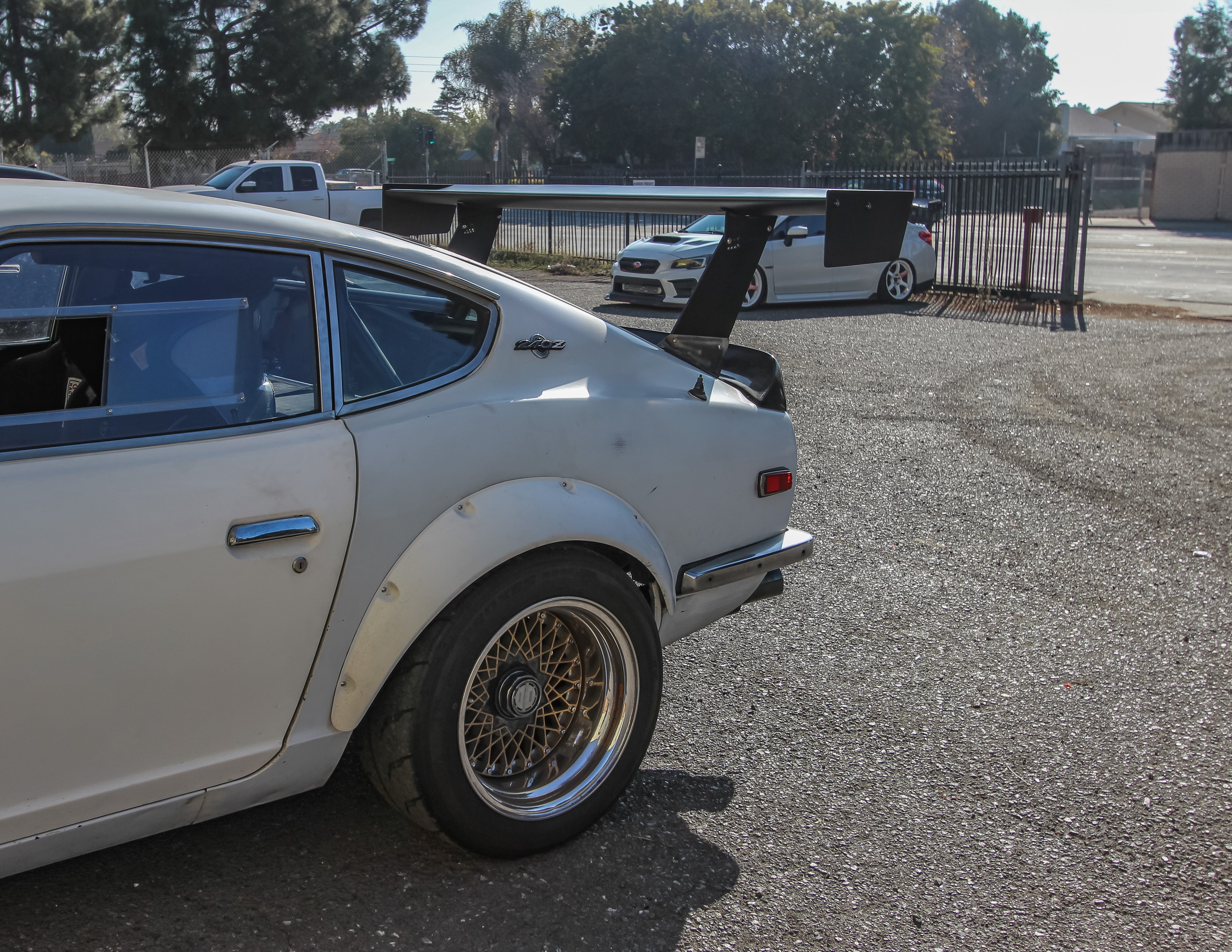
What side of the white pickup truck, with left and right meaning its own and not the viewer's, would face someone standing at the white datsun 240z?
left

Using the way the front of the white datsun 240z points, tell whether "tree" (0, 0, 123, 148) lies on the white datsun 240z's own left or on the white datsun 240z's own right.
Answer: on the white datsun 240z's own right

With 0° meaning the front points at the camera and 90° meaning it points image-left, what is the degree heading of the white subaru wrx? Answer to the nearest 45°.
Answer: approximately 45°

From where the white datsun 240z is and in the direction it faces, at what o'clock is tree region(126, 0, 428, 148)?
The tree is roughly at 4 o'clock from the white datsun 240z.

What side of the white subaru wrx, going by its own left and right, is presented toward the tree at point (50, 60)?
right

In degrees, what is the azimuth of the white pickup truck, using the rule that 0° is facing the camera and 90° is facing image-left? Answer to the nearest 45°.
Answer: approximately 90°

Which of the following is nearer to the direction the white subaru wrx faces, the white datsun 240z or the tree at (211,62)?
the white datsun 240z

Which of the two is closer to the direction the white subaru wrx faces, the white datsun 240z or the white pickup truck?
the white datsun 240z

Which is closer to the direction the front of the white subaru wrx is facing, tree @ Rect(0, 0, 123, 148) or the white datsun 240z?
the white datsun 240z

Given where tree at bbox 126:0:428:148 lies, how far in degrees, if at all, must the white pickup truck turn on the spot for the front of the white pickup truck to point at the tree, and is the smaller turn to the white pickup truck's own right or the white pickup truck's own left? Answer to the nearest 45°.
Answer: approximately 90° to the white pickup truck's own right

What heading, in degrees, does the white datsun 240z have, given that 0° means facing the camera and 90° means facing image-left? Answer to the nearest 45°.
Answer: approximately 45°

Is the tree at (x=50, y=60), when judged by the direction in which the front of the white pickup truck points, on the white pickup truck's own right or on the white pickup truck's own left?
on the white pickup truck's own right
